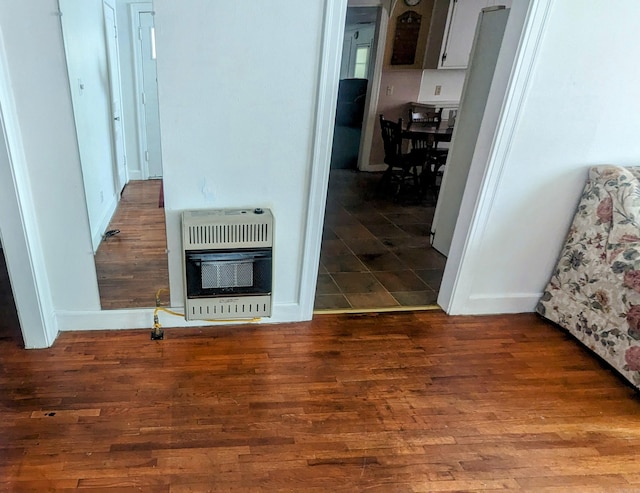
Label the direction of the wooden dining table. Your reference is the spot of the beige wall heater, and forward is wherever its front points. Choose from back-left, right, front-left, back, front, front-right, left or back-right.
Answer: back-left

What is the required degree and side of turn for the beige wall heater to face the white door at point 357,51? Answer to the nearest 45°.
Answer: approximately 180°

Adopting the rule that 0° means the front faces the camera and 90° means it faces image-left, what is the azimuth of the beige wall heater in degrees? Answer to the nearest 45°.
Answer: approximately 0°

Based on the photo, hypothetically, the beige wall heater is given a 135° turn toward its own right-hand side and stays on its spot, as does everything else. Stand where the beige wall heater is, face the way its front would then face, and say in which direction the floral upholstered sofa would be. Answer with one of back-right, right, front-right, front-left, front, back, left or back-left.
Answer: back-right

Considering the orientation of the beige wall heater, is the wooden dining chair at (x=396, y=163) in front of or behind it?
behind
